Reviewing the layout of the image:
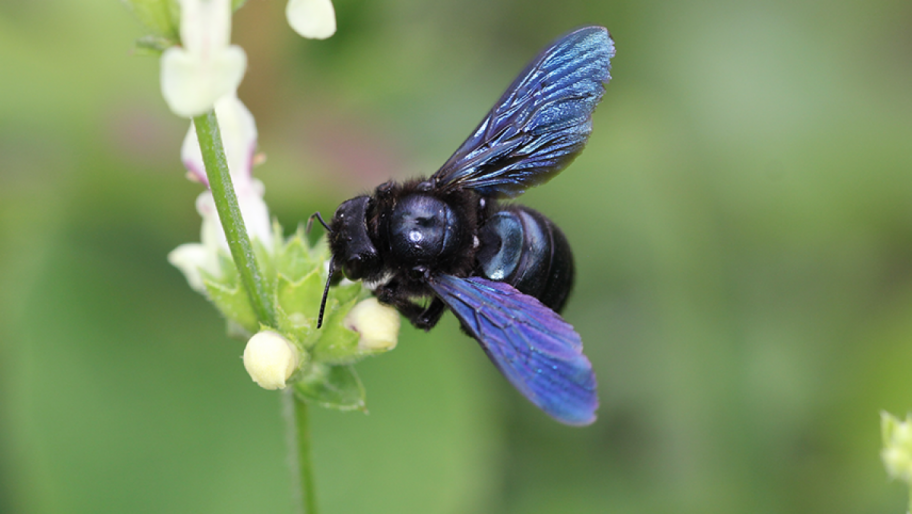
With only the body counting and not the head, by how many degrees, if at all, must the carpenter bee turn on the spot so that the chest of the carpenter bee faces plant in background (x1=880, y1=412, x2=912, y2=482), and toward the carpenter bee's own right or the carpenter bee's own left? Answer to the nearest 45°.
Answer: approximately 180°

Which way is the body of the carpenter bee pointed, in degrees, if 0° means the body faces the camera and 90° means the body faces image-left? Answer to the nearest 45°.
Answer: approximately 90°
